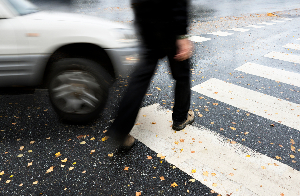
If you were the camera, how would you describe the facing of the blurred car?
facing to the right of the viewer

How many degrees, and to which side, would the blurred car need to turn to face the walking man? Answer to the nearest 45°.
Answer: approximately 45° to its right

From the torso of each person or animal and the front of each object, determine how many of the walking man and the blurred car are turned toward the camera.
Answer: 0

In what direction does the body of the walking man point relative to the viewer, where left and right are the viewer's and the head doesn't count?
facing away from the viewer and to the right of the viewer

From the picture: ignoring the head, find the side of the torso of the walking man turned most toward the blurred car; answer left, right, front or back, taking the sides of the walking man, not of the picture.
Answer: left
